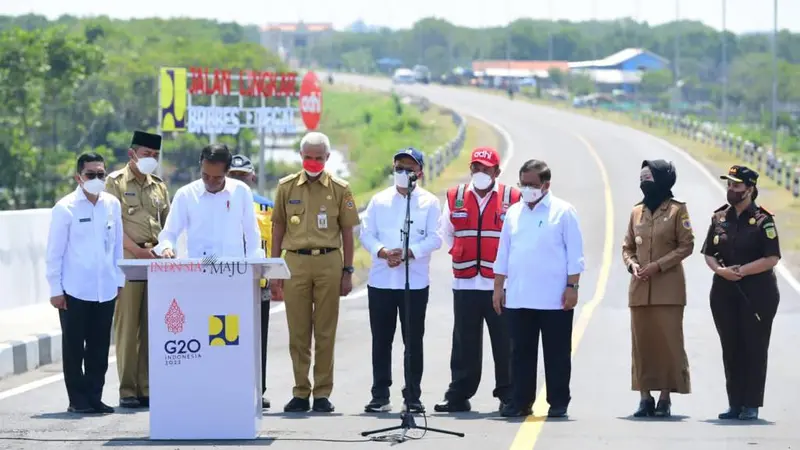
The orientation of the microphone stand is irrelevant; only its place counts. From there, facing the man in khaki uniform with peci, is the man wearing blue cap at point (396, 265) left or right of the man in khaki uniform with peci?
right

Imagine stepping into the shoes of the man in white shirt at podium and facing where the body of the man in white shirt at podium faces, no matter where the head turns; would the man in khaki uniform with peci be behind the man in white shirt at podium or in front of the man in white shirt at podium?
behind

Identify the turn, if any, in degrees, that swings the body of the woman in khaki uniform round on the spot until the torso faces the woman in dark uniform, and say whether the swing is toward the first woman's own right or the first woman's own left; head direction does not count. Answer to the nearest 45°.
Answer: approximately 135° to the first woman's own left

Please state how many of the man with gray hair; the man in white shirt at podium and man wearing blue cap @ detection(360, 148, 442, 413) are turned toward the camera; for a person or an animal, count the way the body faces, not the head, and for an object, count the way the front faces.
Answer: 3

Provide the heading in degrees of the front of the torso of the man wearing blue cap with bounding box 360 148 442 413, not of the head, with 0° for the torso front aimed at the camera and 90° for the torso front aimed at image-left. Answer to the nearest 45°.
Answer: approximately 0°

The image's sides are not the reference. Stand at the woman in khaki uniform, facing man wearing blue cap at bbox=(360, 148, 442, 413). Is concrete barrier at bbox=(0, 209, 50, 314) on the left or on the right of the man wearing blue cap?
right

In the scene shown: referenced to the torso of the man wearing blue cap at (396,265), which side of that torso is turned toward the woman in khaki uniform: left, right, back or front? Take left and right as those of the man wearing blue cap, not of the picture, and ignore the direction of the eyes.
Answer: left

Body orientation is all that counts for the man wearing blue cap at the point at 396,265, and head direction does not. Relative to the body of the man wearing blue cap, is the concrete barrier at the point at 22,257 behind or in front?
behind

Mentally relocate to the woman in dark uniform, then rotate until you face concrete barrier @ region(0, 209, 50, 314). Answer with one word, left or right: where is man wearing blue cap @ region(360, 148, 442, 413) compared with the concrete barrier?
left

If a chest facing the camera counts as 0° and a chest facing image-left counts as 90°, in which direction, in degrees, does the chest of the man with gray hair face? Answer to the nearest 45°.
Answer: approximately 0°

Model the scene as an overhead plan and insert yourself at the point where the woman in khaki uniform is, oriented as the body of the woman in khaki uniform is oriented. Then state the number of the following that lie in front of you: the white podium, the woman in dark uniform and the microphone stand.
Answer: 2

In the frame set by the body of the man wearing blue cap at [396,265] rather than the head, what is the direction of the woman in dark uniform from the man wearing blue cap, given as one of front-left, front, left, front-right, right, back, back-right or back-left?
left
